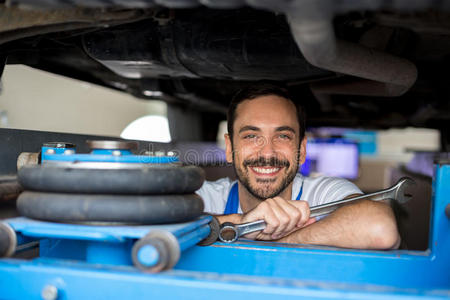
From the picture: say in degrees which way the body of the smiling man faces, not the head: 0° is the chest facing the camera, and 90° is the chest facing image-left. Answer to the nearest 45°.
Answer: approximately 0°

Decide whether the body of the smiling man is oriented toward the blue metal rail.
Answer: yes
